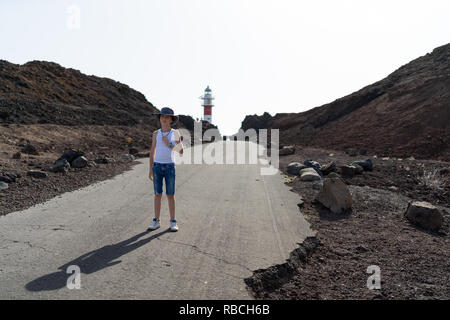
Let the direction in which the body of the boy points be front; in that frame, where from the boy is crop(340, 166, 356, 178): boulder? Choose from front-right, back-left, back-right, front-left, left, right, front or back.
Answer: back-left

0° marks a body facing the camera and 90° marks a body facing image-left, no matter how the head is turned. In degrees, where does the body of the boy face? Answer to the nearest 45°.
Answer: approximately 0°

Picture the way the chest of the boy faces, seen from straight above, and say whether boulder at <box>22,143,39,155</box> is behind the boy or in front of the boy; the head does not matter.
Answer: behind

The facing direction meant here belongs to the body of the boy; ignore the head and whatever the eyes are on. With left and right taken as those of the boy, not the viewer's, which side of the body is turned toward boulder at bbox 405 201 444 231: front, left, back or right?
left

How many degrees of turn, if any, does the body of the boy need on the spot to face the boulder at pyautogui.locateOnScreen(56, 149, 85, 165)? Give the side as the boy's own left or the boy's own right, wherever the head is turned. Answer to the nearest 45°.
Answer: approximately 135° to the boy's own right

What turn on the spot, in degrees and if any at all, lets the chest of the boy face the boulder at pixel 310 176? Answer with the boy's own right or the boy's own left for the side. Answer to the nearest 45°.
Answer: approximately 135° to the boy's own left

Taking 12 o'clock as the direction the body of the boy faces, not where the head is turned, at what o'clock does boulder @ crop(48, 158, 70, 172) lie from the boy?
The boulder is roughly at 5 o'clock from the boy.
